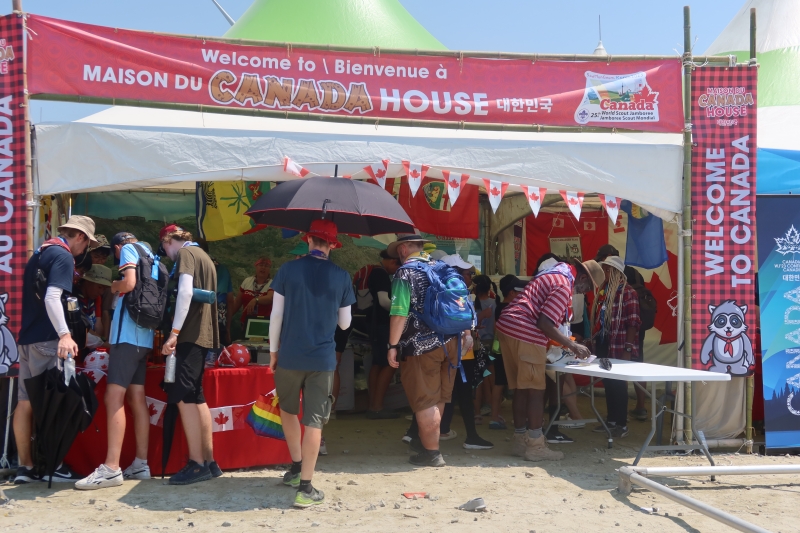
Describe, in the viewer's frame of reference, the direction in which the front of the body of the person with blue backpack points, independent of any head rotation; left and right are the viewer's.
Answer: facing away from the viewer and to the left of the viewer

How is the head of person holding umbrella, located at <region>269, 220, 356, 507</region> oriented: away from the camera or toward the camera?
away from the camera

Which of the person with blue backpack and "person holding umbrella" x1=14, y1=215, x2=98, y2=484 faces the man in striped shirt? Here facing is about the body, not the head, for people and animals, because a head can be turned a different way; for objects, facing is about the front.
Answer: the person holding umbrella

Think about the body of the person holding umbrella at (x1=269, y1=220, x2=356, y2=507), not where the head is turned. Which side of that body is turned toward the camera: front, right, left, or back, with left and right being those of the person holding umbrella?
back

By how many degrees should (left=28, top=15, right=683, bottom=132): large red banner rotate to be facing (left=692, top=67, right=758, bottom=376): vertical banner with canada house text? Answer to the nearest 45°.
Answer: approximately 90° to its left

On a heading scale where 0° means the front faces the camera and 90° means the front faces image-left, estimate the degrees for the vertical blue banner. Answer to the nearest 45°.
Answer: approximately 0°

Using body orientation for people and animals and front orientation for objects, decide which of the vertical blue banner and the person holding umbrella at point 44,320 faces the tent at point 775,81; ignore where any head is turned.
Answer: the person holding umbrella

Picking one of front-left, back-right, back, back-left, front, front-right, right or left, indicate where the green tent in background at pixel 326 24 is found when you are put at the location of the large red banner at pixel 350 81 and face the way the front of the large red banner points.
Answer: back

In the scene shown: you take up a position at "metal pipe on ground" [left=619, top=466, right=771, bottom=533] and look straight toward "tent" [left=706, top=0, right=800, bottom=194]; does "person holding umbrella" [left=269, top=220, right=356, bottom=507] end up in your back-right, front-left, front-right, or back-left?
back-left

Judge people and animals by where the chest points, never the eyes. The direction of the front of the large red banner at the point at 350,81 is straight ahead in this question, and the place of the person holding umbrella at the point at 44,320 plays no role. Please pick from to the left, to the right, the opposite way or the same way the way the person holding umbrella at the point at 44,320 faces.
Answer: to the left
